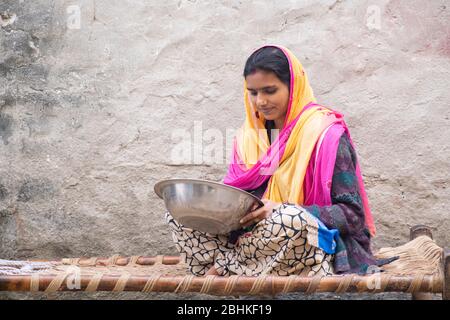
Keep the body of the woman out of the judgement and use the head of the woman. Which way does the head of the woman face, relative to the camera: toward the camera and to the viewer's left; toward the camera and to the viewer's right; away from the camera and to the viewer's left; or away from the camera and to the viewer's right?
toward the camera and to the viewer's left
